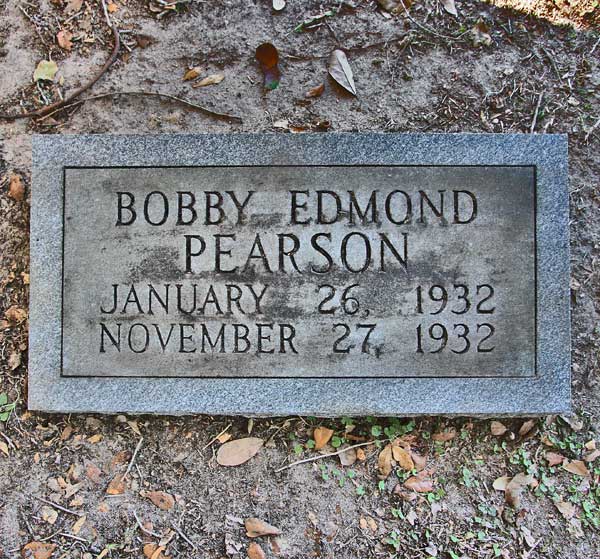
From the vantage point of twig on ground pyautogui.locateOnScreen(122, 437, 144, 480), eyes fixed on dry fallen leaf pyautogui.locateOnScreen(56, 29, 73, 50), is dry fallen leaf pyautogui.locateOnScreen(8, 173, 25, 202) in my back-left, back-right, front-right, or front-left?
front-left

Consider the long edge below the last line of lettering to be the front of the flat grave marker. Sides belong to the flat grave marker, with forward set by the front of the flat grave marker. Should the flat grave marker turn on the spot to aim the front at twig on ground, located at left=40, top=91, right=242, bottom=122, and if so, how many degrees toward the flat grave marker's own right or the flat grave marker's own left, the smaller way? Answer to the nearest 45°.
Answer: approximately 135° to the flat grave marker's own right

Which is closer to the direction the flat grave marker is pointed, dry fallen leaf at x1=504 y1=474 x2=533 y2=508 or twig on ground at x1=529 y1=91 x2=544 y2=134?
the dry fallen leaf

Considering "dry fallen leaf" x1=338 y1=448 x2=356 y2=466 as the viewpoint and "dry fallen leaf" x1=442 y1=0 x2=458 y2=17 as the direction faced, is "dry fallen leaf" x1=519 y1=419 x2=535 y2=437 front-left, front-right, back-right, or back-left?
front-right

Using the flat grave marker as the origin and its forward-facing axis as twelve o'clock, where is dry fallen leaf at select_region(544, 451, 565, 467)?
The dry fallen leaf is roughly at 9 o'clock from the flat grave marker.

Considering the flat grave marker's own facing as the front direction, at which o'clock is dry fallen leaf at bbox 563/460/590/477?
The dry fallen leaf is roughly at 9 o'clock from the flat grave marker.

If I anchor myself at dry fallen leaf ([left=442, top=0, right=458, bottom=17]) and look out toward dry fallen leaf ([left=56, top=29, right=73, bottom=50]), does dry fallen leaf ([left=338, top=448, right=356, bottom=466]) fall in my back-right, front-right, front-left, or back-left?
front-left

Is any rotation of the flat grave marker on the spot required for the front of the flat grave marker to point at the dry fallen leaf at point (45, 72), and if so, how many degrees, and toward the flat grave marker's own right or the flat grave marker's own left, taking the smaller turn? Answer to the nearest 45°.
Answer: approximately 135° to the flat grave marker's own right

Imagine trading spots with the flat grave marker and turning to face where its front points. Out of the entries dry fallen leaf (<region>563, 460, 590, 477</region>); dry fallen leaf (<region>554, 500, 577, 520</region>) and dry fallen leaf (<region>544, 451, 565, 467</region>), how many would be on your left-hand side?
3

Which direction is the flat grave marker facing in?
toward the camera
